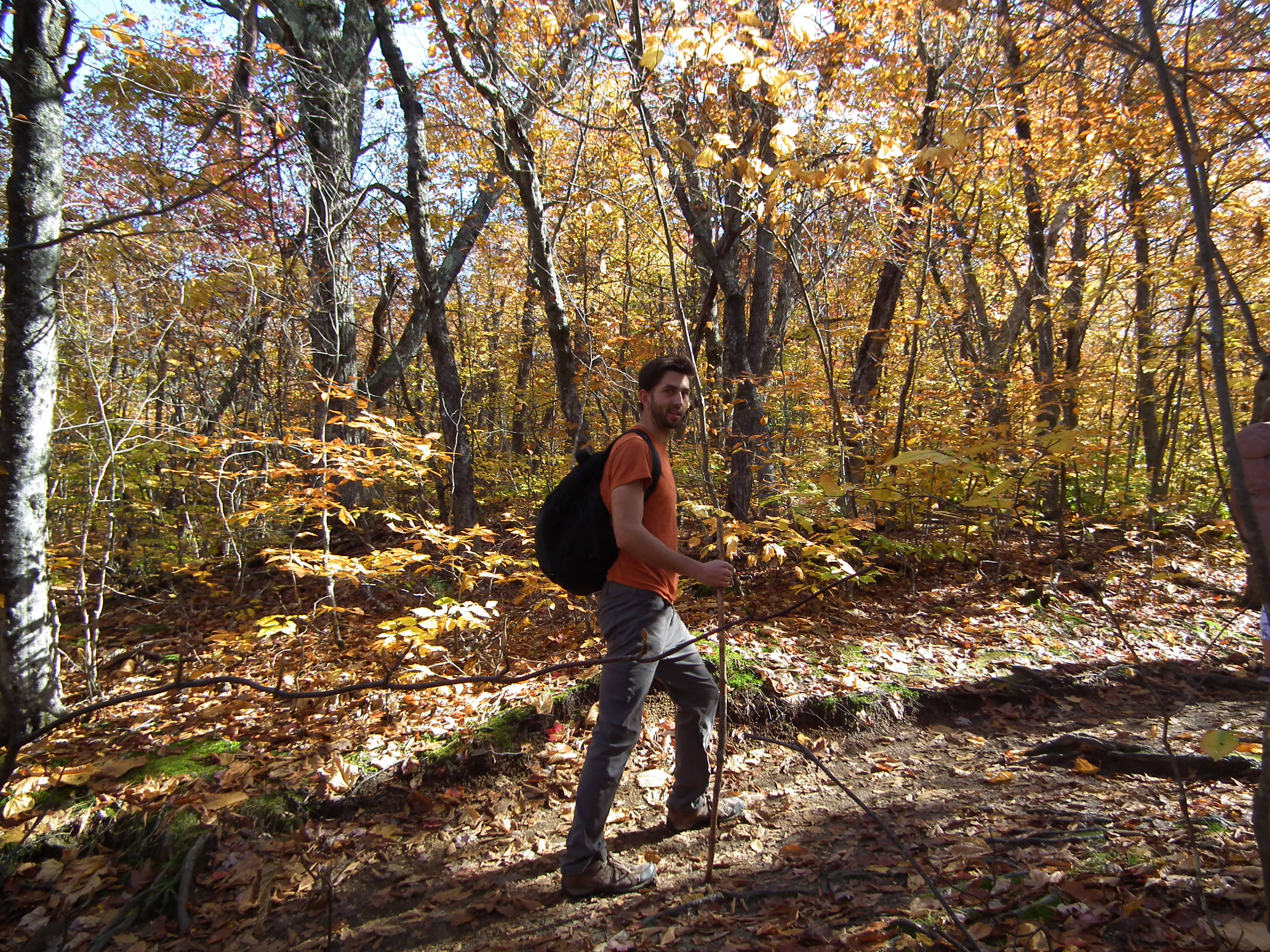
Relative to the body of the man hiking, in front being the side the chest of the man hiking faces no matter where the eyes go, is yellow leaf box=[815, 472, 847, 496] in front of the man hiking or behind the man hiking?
in front

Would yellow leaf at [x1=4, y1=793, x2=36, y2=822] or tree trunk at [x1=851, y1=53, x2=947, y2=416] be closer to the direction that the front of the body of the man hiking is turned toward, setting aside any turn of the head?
the tree trunk

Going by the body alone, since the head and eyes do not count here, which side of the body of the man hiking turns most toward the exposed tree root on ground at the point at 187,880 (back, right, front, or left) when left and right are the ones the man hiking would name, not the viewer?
back

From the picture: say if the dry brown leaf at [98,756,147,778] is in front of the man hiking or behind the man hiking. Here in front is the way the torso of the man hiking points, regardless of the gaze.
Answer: behind

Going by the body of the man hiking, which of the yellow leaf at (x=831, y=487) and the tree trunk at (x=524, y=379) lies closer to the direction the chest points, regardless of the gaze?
the yellow leaf

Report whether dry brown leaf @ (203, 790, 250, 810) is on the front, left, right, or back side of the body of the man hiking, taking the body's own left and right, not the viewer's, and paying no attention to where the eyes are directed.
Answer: back

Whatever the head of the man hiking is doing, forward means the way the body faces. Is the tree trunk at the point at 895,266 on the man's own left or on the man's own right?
on the man's own left

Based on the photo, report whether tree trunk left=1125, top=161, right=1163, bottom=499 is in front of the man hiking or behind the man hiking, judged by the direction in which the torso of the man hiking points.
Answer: in front

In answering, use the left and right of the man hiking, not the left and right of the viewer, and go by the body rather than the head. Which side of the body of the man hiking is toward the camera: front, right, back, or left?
right

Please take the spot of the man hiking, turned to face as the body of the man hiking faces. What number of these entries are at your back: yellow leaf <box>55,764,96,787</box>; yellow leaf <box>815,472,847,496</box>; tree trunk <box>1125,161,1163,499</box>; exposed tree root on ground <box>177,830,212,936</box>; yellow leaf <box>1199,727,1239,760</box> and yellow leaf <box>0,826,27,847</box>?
3
